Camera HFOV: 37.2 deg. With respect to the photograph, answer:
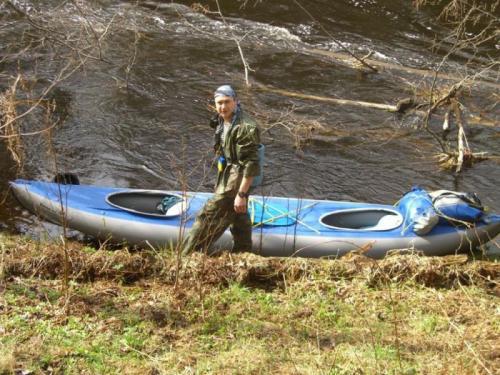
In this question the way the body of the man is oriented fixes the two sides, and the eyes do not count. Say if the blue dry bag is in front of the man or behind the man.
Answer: behind

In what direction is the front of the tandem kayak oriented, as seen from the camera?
facing to the left of the viewer

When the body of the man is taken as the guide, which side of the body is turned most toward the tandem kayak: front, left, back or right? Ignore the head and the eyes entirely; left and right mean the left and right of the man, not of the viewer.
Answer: back

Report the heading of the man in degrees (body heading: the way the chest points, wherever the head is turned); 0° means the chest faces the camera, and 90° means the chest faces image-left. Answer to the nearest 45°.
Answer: approximately 45°

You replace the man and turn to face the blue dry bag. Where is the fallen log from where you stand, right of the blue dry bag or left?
left

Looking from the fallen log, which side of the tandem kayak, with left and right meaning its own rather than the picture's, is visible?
right
